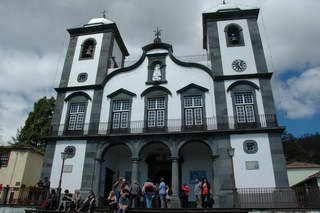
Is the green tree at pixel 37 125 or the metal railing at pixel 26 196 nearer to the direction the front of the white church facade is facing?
the metal railing

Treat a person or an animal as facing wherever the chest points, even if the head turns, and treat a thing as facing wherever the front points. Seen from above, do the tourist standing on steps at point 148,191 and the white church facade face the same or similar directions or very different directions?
very different directions

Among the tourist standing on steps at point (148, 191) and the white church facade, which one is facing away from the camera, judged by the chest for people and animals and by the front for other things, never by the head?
the tourist standing on steps

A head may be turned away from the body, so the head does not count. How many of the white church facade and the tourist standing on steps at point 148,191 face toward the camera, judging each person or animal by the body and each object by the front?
1

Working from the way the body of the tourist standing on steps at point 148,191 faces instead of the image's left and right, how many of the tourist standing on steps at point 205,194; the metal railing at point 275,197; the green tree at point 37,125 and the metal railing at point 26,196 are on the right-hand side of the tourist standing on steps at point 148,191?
2

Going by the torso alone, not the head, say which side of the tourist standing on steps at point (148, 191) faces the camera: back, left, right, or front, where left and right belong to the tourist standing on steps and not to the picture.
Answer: back
